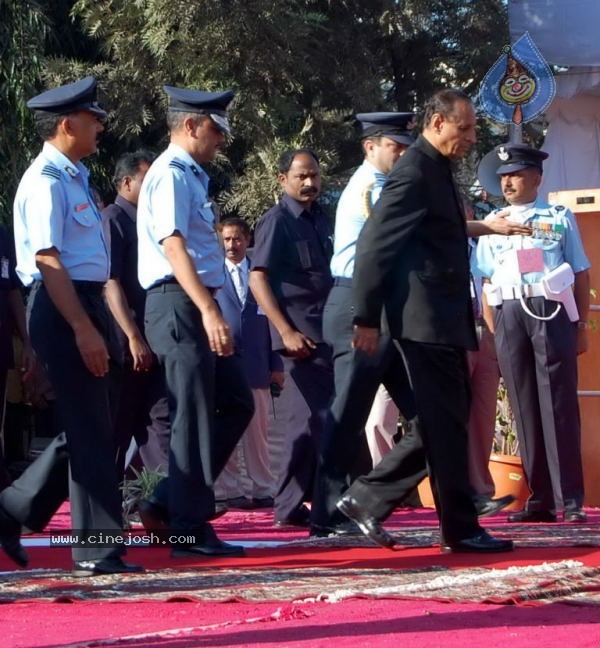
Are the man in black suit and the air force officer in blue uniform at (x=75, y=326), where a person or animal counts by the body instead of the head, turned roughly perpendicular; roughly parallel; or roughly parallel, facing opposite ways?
roughly parallel

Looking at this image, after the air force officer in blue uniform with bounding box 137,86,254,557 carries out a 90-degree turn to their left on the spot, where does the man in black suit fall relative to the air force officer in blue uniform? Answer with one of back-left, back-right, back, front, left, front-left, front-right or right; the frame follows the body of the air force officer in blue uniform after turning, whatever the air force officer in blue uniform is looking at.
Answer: right

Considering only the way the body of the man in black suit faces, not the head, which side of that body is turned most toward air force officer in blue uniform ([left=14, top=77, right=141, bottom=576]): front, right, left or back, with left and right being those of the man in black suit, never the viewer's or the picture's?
back

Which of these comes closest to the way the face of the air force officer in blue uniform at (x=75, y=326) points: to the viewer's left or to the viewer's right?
to the viewer's right

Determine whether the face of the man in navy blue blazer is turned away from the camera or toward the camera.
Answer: toward the camera

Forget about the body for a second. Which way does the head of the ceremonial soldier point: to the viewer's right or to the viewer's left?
to the viewer's left

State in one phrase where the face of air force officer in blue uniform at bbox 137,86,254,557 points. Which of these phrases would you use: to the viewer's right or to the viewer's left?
to the viewer's right

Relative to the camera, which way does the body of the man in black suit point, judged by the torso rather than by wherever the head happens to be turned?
to the viewer's right

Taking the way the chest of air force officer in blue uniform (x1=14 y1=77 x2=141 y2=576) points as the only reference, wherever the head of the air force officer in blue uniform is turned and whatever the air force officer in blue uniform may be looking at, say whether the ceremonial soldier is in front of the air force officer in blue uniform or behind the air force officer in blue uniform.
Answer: in front

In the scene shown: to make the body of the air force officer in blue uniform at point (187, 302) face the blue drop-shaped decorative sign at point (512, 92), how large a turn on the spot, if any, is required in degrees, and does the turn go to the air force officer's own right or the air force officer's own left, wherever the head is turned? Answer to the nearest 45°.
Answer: approximately 45° to the air force officer's own left

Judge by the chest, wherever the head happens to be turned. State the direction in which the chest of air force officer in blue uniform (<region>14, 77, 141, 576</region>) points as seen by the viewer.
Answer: to the viewer's right

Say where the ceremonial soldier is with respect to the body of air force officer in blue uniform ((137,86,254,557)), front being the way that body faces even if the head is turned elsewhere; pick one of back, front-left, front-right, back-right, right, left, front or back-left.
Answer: front-left

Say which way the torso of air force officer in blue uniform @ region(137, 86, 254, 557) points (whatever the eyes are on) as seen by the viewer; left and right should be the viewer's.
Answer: facing to the right of the viewer
